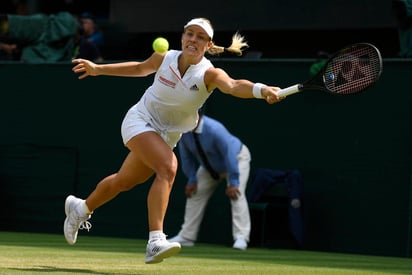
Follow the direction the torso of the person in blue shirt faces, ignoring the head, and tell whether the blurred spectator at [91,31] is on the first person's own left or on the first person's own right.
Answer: on the first person's own right

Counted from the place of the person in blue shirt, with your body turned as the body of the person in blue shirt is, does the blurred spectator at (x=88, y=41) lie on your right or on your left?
on your right

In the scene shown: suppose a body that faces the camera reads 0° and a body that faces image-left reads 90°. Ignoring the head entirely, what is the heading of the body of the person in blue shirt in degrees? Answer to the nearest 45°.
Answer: approximately 45°
